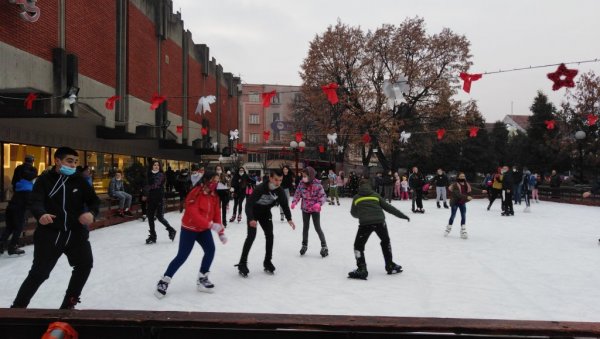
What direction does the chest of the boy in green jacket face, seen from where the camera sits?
away from the camera

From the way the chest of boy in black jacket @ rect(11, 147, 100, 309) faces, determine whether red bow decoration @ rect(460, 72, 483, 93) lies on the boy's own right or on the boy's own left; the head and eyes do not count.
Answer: on the boy's own left

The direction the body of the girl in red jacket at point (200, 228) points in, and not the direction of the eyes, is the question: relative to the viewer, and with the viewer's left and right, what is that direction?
facing the viewer and to the right of the viewer

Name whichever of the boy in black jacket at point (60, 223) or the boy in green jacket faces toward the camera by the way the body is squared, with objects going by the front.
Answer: the boy in black jacket

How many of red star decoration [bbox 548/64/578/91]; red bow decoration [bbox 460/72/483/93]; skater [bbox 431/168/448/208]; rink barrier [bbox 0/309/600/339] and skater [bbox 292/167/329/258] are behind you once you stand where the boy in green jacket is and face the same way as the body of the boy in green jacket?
1

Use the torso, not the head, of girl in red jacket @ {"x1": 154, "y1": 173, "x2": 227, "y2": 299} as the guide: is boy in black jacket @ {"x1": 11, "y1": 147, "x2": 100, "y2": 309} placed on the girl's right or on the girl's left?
on the girl's right

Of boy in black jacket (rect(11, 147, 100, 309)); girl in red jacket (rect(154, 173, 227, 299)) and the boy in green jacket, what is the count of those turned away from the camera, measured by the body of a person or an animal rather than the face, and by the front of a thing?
1

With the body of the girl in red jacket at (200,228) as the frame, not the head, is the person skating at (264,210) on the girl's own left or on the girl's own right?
on the girl's own left

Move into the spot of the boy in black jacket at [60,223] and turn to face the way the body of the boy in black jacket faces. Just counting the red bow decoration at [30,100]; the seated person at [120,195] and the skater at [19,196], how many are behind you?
3

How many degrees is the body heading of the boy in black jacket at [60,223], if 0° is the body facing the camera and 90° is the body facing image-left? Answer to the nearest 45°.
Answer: approximately 0°

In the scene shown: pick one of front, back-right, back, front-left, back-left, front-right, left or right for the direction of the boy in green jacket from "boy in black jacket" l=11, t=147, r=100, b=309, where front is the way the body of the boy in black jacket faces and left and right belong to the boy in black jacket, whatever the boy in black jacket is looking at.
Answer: left

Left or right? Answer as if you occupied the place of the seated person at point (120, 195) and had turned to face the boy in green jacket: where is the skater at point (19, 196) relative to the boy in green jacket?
right

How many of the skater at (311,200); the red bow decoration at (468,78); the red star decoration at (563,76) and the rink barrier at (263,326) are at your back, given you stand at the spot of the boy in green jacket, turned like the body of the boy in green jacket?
1

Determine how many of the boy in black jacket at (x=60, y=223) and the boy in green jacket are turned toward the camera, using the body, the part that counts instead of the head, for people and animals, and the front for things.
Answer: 1

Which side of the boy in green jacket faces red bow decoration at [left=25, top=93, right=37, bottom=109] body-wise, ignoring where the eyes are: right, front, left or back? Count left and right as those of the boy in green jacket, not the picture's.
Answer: left
